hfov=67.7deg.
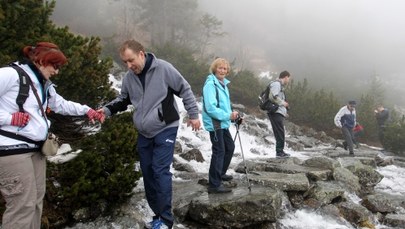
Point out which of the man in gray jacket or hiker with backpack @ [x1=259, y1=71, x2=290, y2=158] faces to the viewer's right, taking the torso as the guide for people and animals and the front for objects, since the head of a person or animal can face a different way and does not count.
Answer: the hiker with backpack

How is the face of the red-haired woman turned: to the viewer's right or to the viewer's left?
to the viewer's right

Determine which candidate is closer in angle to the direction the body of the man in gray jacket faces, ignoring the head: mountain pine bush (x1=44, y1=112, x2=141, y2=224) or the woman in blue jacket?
the mountain pine bush

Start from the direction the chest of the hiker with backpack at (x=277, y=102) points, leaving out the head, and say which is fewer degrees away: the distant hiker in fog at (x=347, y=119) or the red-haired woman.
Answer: the distant hiker in fog

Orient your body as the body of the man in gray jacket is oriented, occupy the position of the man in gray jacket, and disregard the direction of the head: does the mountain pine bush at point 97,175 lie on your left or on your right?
on your right

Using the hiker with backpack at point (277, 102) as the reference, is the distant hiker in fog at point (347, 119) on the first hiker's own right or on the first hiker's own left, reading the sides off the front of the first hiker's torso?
on the first hiker's own left

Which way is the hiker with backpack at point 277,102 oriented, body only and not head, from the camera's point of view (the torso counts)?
to the viewer's right

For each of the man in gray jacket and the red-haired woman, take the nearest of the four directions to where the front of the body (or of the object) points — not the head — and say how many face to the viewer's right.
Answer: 1

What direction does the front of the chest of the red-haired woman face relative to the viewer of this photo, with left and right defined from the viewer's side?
facing to the right of the viewer

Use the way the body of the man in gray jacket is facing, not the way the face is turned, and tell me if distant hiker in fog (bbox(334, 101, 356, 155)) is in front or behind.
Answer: behind
